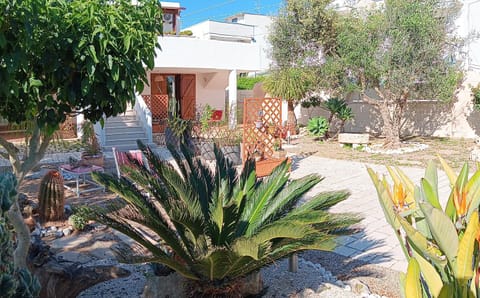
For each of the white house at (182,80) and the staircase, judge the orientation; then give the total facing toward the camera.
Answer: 2

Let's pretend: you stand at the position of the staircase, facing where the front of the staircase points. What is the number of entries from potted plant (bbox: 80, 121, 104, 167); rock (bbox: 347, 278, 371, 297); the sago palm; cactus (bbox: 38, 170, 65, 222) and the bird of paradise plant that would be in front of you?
5

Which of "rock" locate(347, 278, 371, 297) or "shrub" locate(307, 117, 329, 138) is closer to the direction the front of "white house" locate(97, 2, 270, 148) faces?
the rock

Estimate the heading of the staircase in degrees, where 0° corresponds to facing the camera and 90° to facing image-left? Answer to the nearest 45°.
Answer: approximately 0°

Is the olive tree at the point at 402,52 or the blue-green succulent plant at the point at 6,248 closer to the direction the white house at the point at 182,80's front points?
the blue-green succulent plant

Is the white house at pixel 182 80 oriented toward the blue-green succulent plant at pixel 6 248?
yes

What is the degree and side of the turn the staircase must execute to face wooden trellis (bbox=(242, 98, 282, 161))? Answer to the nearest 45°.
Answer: approximately 45° to its left

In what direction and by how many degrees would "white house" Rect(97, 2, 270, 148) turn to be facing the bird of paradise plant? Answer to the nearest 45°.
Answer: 0° — it already faces it

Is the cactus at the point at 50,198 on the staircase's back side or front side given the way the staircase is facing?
on the front side

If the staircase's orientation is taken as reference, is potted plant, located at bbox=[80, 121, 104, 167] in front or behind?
in front

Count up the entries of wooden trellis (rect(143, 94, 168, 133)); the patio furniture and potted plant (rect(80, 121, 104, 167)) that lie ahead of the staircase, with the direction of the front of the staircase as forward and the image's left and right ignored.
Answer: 2

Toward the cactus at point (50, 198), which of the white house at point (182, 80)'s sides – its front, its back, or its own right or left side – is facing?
front

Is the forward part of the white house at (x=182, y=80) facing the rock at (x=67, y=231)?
yes

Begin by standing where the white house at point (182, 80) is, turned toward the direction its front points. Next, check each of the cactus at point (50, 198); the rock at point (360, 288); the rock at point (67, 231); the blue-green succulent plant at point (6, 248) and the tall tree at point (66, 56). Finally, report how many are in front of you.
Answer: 5
